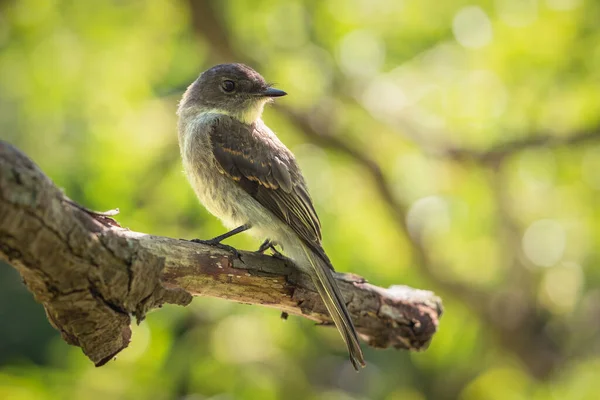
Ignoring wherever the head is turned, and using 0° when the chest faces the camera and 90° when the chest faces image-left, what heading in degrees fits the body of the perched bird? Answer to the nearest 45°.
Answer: approximately 90°
